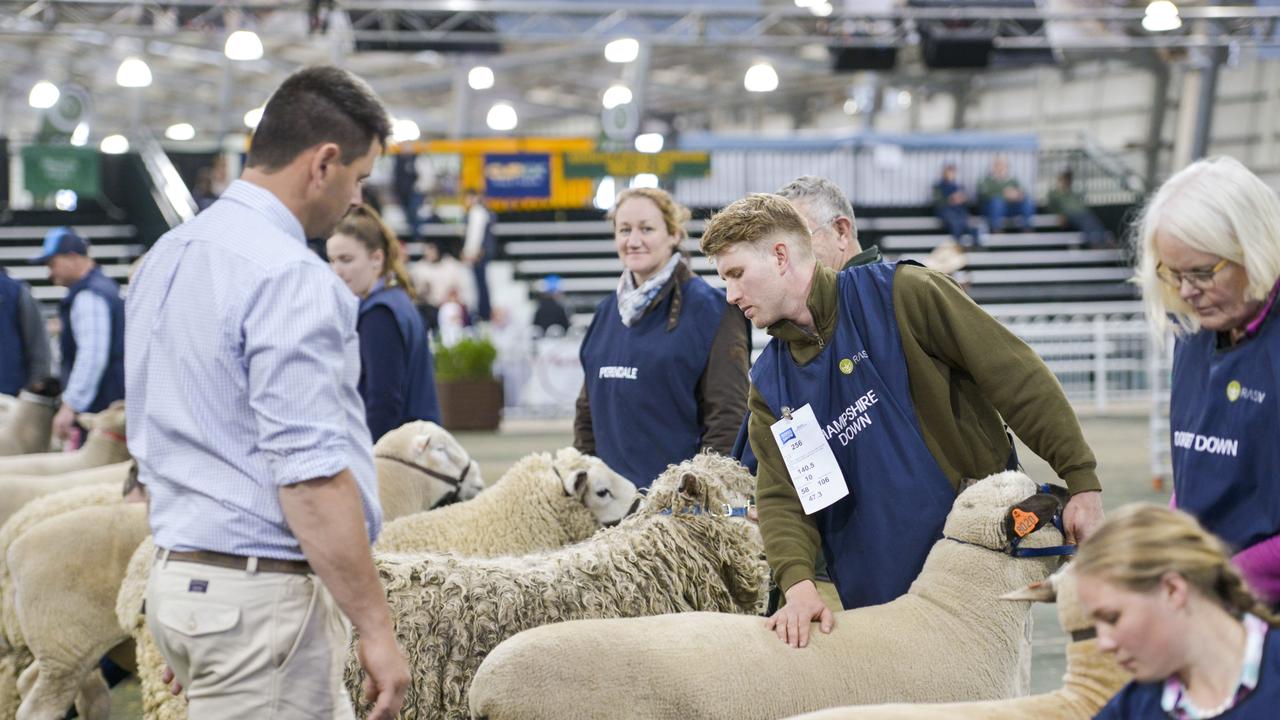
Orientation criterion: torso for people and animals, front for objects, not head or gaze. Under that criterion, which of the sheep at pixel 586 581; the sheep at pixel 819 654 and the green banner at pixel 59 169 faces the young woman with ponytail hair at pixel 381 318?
the green banner

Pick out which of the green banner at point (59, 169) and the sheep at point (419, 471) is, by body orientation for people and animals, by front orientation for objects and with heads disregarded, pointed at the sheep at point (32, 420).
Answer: the green banner

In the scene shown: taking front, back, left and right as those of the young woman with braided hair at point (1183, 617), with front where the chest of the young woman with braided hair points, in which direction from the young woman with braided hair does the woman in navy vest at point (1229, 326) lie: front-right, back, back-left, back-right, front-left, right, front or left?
back-right

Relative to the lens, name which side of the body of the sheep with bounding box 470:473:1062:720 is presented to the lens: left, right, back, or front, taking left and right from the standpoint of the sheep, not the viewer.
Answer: right

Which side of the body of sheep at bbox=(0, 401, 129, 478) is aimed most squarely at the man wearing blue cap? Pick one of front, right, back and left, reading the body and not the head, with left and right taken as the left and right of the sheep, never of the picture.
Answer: left

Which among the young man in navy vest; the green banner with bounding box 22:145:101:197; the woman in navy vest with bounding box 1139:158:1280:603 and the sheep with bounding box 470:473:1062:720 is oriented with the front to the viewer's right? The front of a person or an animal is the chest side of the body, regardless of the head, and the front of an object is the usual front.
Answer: the sheep

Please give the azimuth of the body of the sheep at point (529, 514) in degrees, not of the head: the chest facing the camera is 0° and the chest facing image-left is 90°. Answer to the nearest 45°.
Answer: approximately 270°

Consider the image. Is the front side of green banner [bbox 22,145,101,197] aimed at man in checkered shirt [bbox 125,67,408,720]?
yes

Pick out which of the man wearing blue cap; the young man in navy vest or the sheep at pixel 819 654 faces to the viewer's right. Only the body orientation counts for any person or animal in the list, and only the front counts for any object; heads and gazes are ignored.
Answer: the sheep

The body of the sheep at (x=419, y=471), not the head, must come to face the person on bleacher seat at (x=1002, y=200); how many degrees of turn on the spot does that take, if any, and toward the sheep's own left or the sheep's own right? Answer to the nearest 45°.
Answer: approximately 45° to the sheep's own left

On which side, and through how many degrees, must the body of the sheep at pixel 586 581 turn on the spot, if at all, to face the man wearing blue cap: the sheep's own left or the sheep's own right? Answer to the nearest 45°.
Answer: approximately 135° to the sheep's own left

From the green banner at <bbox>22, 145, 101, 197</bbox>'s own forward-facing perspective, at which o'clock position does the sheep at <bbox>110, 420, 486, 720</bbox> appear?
The sheep is roughly at 12 o'clock from the green banner.

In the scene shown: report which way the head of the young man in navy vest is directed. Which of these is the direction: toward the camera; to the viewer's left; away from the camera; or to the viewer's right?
to the viewer's left

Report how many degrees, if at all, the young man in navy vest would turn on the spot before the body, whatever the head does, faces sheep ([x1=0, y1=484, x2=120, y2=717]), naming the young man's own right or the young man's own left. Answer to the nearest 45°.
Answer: approximately 45° to the young man's own right

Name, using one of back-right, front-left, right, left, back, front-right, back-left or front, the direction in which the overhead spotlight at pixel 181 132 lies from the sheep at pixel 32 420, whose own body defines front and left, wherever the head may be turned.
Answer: left

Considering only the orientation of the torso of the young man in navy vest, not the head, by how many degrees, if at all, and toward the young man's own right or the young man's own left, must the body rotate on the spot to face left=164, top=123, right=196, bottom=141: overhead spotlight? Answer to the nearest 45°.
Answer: approximately 90° to the young man's own right

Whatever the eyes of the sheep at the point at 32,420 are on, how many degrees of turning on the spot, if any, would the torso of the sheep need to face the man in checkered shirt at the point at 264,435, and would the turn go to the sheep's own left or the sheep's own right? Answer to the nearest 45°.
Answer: approximately 90° to the sheep's own right
